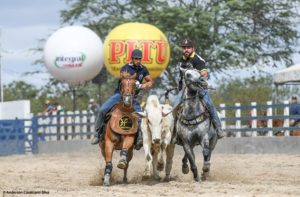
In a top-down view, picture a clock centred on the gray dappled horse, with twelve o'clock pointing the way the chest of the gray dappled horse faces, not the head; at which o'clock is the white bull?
The white bull is roughly at 3 o'clock from the gray dappled horse.

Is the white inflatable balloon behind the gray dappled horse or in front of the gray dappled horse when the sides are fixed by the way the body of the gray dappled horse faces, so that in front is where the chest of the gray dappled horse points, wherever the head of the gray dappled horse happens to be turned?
behind

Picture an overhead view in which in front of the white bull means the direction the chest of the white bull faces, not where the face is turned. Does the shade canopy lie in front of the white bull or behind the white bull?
behind

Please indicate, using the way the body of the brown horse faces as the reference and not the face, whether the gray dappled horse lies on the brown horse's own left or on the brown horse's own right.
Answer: on the brown horse's own left

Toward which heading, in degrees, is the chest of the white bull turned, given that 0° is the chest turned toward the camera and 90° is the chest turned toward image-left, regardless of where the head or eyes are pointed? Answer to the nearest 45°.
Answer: approximately 0°

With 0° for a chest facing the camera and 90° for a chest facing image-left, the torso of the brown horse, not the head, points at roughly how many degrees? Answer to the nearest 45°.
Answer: approximately 0°
